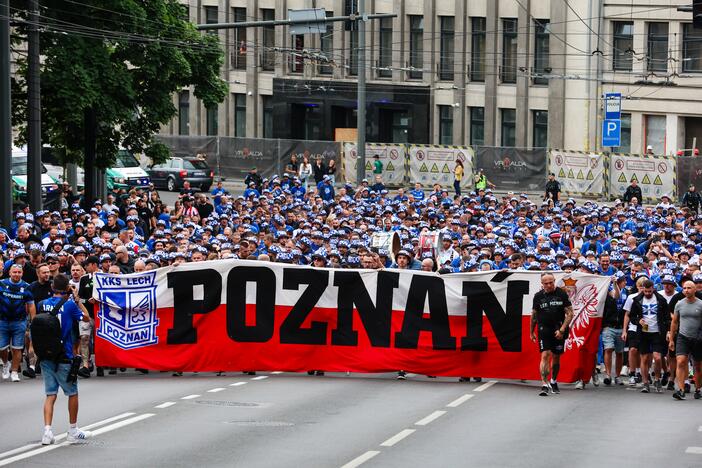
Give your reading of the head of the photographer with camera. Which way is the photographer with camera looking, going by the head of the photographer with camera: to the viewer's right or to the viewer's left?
to the viewer's right

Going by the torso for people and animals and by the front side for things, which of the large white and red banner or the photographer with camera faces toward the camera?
the large white and red banner

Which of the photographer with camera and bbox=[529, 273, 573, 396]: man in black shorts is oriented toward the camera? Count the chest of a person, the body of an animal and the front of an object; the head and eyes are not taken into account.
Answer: the man in black shorts

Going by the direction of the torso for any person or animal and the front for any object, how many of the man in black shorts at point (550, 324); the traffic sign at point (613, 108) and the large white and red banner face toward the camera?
3

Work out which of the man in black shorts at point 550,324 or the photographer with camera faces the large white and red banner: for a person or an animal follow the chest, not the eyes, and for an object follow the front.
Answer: the photographer with camera

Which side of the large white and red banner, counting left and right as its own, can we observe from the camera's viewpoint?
front

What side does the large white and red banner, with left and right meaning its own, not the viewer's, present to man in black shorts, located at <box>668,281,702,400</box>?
left

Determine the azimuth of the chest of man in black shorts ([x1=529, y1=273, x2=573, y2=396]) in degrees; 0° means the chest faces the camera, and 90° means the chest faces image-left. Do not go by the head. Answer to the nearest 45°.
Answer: approximately 0°

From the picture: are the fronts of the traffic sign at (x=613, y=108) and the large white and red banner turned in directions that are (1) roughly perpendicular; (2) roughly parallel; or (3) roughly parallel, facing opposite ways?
roughly parallel

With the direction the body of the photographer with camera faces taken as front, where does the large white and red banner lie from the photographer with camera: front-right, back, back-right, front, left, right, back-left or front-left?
front

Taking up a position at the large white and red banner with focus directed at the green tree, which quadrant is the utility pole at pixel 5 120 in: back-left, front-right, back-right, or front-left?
front-left

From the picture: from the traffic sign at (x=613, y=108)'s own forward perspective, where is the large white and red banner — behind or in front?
in front

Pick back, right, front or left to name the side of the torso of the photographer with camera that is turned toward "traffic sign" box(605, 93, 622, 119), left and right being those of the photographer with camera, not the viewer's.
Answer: front

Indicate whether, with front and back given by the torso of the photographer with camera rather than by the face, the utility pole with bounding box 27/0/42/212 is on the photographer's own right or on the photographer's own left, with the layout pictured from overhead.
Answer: on the photographer's own left
